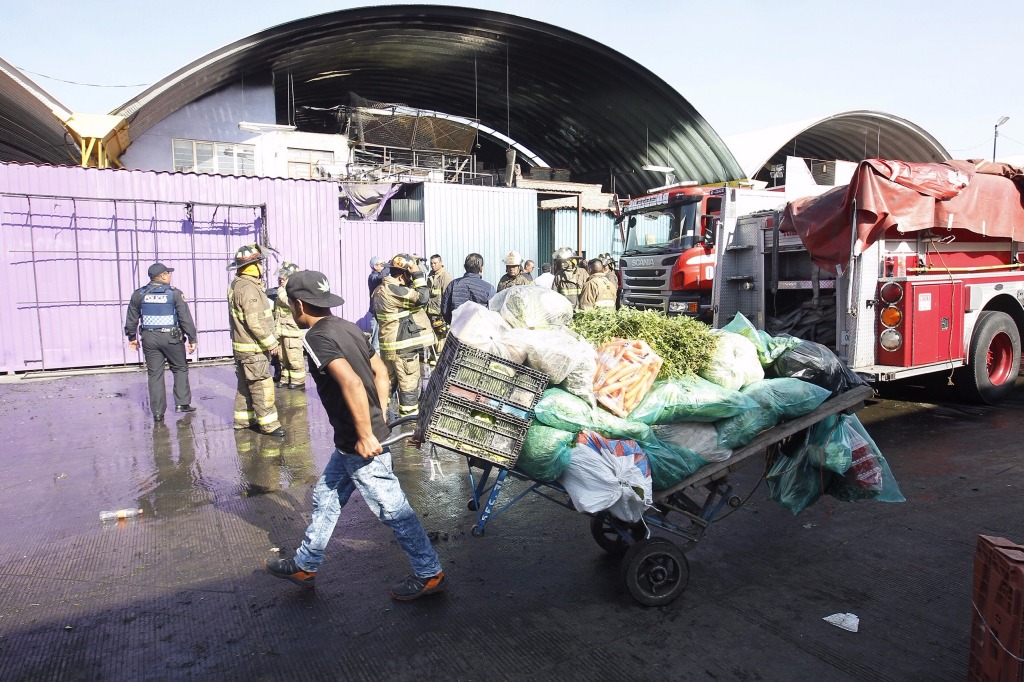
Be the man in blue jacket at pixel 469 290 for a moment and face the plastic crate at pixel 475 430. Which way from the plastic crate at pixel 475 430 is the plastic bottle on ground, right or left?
right

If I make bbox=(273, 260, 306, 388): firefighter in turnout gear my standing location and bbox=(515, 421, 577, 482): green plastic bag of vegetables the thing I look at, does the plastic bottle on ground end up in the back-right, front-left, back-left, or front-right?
front-right

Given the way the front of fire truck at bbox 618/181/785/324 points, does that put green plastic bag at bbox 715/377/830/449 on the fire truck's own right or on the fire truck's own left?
on the fire truck's own left

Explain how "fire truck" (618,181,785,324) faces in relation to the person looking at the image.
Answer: facing the viewer and to the left of the viewer

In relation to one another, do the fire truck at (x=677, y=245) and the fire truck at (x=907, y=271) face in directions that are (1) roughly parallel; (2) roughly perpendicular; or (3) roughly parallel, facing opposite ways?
roughly parallel, facing opposite ways

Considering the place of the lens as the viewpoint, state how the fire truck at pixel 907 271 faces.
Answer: facing away from the viewer and to the right of the viewer

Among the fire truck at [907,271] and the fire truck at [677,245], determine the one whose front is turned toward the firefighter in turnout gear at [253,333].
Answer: the fire truck at [677,245]

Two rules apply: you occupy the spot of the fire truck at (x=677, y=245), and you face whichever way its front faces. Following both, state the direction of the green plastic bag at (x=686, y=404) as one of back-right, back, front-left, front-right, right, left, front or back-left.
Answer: front-left

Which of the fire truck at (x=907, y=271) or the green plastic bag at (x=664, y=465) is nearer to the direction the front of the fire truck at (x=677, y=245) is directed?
the green plastic bag

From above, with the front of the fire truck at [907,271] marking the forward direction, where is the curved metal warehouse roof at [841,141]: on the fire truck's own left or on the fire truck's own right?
on the fire truck's own left

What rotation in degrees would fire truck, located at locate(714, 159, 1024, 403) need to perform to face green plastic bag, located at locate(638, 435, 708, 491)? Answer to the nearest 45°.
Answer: approximately 135° to its right

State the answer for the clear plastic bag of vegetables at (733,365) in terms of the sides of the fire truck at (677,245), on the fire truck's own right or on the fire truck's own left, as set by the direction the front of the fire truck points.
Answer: on the fire truck's own left

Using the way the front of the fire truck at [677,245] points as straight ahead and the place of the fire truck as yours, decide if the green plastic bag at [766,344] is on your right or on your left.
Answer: on your left
